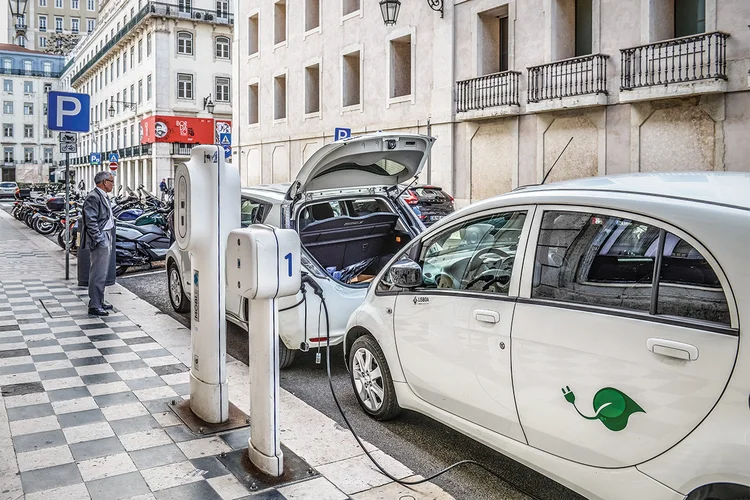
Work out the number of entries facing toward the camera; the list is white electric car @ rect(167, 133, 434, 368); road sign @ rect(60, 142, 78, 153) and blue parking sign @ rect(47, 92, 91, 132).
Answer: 2

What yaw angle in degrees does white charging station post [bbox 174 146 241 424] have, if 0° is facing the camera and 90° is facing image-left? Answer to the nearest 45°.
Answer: approximately 45°

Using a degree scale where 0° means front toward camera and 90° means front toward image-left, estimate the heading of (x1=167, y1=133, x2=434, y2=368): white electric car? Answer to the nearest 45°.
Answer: approximately 135°

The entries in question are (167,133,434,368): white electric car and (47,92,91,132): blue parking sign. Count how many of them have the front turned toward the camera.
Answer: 1

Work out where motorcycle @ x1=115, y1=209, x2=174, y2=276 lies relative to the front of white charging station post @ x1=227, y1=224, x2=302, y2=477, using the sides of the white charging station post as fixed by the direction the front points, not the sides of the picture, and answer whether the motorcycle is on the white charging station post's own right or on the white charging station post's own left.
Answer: on the white charging station post's own right

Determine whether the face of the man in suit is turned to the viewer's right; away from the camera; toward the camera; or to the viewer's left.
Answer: to the viewer's right

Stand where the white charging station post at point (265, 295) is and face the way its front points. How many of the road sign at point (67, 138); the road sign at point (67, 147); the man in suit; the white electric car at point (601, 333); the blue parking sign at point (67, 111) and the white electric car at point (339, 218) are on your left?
1

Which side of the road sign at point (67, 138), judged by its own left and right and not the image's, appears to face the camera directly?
front
